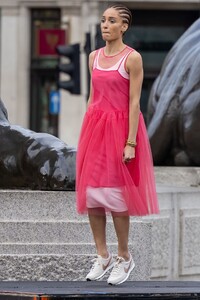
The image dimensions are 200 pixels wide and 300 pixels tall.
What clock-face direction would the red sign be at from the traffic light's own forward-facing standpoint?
The red sign is roughly at 3 o'clock from the traffic light.

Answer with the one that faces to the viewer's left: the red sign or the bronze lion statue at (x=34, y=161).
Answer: the bronze lion statue

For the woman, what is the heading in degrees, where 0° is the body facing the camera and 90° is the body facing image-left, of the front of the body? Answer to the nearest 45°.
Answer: approximately 45°

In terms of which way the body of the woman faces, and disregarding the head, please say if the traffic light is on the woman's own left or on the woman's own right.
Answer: on the woman's own right

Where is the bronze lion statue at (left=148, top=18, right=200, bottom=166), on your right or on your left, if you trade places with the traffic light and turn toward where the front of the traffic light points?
on your left

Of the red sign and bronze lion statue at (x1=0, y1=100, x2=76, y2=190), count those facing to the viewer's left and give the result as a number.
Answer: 1

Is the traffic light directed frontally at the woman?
no

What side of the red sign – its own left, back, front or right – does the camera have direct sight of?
front

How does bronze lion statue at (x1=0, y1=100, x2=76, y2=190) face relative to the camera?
to the viewer's left

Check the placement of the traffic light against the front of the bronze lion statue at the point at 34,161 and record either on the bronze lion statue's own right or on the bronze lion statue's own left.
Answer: on the bronze lion statue's own right
